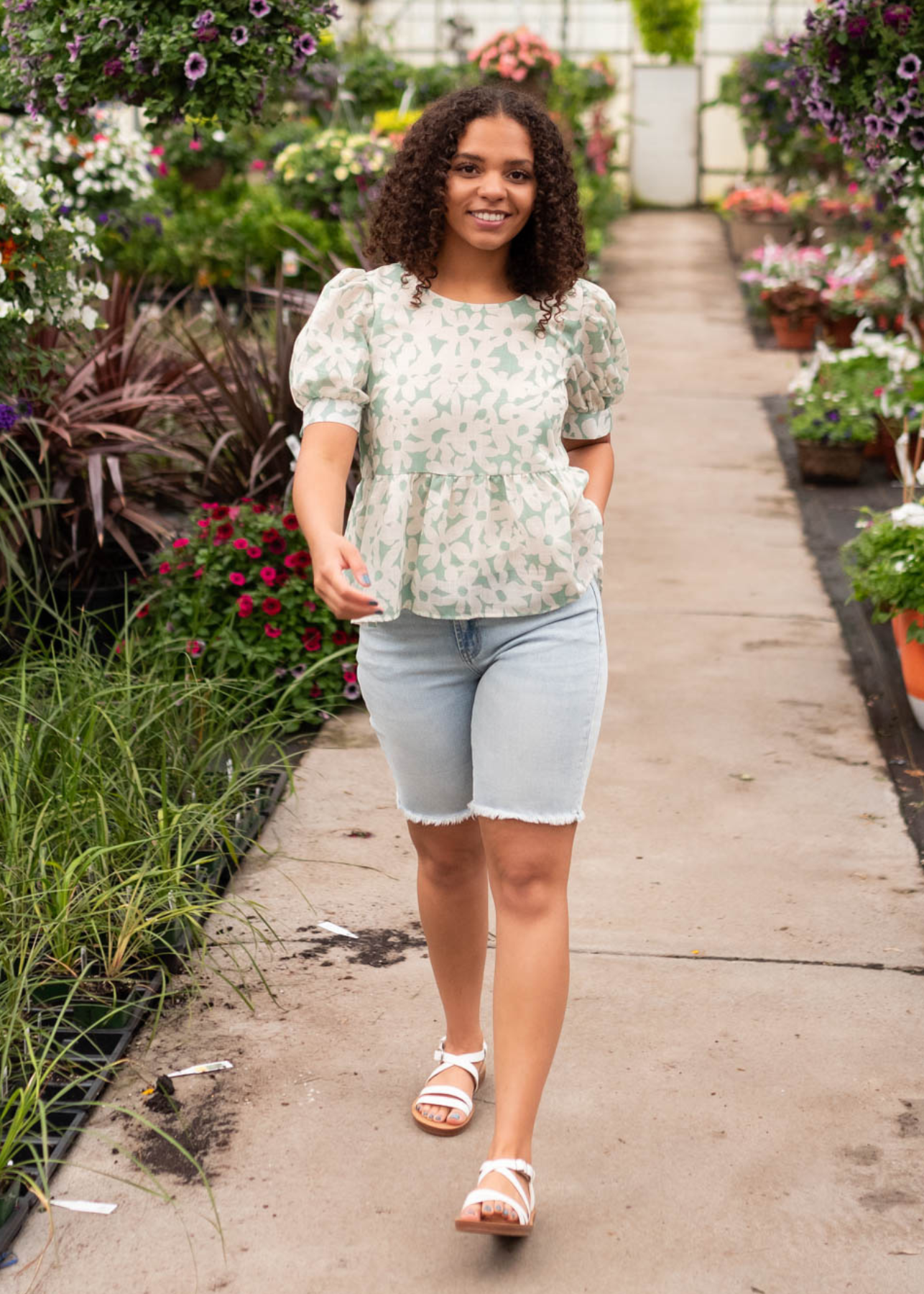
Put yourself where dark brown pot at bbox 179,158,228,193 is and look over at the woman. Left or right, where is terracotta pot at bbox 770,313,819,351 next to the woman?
left

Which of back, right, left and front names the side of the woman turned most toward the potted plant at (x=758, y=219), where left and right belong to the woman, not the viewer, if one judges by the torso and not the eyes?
back

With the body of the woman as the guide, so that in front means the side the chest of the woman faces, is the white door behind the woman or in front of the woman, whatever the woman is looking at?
behind

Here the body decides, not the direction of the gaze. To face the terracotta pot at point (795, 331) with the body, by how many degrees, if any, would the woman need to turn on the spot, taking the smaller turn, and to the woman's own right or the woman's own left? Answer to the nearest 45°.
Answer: approximately 180°

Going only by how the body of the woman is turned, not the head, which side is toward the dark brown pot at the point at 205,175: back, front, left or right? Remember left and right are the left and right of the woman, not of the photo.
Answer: back

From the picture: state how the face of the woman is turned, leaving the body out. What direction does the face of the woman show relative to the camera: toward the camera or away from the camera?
toward the camera

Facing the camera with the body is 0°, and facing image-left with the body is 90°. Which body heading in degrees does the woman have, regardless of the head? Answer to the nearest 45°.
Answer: approximately 0°

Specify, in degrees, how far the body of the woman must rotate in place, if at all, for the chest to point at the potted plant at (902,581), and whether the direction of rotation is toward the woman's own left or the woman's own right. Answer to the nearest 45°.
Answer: approximately 135° to the woman's own left

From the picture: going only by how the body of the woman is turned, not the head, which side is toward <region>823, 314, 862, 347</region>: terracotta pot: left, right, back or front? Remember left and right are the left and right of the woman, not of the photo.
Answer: back
